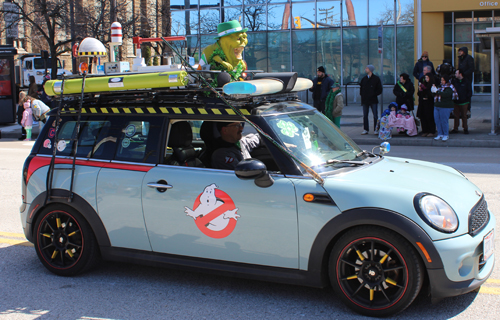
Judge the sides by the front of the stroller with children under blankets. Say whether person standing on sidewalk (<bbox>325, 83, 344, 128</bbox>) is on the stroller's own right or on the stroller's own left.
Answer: on the stroller's own right

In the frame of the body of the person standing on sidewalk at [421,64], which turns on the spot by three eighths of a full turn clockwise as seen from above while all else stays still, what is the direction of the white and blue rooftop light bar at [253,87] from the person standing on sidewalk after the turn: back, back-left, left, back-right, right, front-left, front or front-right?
back-left

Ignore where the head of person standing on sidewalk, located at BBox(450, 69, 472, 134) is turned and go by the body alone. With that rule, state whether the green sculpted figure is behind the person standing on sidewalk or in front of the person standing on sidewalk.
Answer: in front

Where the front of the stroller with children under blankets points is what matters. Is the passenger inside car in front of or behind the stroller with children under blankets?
in front

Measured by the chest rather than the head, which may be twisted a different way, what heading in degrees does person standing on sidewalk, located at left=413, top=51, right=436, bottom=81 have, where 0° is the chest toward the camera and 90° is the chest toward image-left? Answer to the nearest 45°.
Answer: approximately 0°

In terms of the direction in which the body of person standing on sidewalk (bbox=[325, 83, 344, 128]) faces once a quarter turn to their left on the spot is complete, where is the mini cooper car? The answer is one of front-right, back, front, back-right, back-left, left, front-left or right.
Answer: front-right

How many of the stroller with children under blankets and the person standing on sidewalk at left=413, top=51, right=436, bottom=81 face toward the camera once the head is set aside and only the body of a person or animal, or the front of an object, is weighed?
2

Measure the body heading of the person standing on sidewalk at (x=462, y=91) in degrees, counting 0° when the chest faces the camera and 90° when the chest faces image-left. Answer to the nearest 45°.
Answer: approximately 45°

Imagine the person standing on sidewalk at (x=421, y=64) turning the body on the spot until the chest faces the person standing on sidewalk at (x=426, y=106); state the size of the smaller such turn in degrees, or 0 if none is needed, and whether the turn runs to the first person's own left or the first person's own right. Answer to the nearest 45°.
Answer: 0° — they already face them
